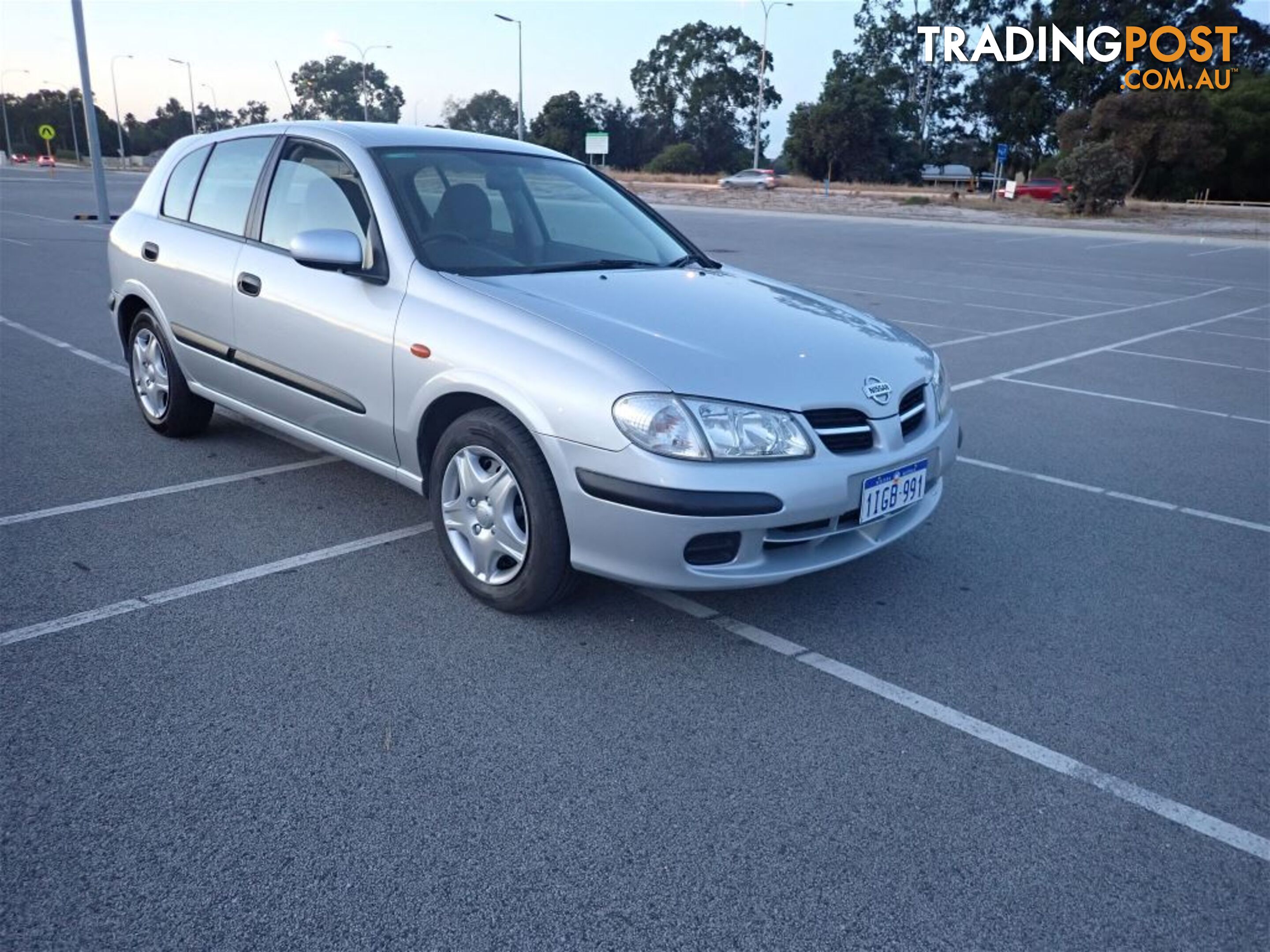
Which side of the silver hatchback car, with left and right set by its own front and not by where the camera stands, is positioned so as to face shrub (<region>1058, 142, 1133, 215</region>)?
left

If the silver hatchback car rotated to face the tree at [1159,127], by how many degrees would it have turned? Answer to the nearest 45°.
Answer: approximately 90° to its left

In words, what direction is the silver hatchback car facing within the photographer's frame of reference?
facing the viewer and to the right of the viewer

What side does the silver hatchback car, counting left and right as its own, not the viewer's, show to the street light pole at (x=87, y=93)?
back
